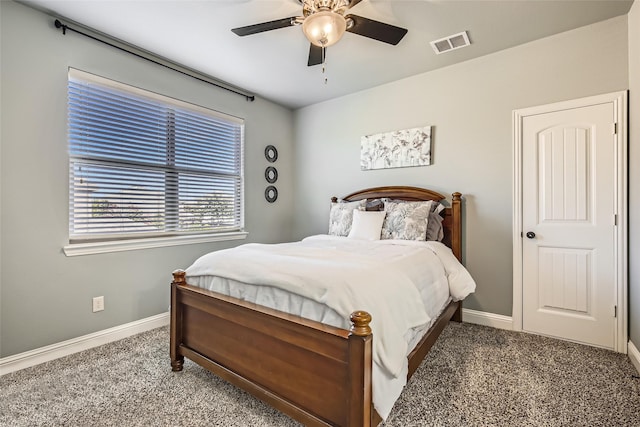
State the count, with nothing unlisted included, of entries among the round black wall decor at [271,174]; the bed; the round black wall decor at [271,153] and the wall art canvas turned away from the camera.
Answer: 0

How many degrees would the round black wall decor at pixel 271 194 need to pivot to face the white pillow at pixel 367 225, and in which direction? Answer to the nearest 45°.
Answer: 0° — it already faces it

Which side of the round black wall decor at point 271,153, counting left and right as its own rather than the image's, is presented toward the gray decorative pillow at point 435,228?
front

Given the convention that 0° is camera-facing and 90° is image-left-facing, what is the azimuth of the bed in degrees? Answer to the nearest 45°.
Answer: approximately 45°

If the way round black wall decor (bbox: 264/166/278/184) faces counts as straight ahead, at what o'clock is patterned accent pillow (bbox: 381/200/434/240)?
The patterned accent pillow is roughly at 12 o'clock from the round black wall decor.

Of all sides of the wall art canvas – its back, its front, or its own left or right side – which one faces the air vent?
left

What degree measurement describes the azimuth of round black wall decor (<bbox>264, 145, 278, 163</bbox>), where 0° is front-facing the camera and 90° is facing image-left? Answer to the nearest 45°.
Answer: approximately 315°

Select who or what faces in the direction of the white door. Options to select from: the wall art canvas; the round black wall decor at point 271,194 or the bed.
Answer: the round black wall decor

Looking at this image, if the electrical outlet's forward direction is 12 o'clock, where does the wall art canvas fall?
The wall art canvas is roughly at 11 o'clock from the electrical outlet.

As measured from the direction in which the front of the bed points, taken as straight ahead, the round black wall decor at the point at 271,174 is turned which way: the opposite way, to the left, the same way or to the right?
to the left

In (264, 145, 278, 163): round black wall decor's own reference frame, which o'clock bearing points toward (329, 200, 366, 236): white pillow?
The white pillow is roughly at 12 o'clock from the round black wall decor.

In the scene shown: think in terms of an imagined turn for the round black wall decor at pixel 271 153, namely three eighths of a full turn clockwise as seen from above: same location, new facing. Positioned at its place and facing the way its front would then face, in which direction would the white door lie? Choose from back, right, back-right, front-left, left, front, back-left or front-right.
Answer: back-left

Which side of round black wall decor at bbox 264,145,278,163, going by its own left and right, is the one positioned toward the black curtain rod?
right

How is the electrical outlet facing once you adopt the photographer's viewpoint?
facing the viewer and to the right of the viewer

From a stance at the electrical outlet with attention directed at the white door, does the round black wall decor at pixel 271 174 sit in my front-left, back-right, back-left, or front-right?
front-left

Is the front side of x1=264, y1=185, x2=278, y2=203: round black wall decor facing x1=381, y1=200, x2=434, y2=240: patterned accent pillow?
yes

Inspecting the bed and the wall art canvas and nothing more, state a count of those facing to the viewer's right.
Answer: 0
